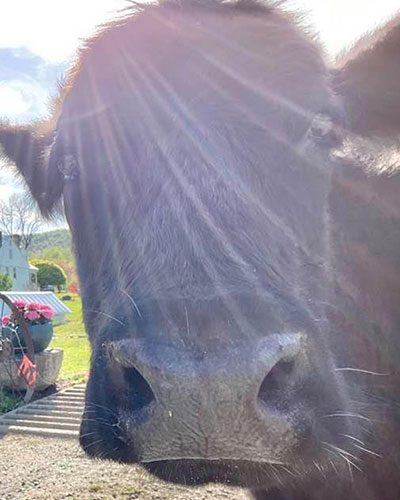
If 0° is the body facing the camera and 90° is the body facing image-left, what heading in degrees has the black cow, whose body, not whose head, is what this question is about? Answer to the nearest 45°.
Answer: approximately 0°

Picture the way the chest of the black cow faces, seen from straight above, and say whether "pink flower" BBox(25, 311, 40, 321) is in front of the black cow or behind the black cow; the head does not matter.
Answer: behind

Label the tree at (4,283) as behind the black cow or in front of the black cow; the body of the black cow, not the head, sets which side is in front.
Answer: behind

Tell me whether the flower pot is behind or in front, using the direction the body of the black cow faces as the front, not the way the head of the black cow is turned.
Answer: behind
